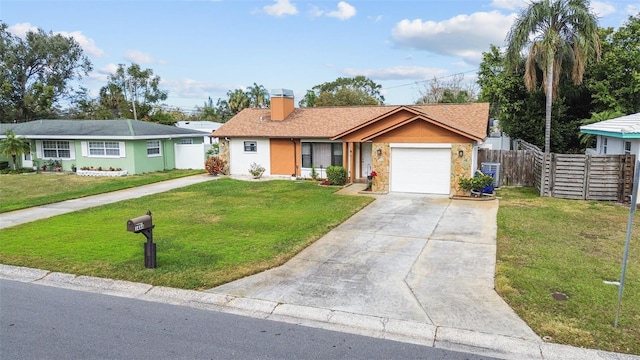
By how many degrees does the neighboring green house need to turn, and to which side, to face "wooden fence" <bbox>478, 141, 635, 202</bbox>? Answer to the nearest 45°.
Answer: approximately 90° to its left

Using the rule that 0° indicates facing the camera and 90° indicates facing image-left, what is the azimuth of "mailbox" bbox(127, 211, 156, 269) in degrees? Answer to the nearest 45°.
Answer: approximately 45°

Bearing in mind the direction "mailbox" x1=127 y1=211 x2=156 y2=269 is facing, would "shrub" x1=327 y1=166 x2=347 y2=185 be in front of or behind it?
behind

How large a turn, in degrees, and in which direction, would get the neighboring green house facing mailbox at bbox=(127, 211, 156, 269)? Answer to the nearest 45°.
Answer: approximately 45° to its left

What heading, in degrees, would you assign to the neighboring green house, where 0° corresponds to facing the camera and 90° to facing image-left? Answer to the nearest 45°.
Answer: approximately 45°

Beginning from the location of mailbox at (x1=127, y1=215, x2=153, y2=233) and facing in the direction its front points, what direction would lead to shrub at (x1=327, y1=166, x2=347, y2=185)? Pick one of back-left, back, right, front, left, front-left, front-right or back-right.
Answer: back

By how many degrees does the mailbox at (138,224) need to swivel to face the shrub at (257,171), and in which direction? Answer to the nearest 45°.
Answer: approximately 180°

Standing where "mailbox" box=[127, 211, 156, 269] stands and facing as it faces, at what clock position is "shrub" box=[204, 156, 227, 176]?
The shrub is roughly at 5 o'clock from the mailbox.

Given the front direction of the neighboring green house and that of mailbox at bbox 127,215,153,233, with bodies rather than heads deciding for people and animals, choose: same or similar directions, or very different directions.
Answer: same or similar directions

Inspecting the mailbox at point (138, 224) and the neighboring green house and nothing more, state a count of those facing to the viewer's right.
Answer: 0

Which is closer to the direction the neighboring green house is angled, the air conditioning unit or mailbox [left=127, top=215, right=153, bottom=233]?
the mailbox

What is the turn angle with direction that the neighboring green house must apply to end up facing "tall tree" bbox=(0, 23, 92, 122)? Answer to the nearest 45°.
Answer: approximately 135° to its right

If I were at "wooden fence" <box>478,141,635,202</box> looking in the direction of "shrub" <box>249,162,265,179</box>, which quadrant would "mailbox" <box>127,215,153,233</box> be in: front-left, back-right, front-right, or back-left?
front-left

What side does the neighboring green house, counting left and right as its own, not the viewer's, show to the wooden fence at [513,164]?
left

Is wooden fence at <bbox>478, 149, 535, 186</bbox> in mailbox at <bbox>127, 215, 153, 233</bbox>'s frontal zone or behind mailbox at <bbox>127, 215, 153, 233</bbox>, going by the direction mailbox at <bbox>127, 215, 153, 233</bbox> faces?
behind
